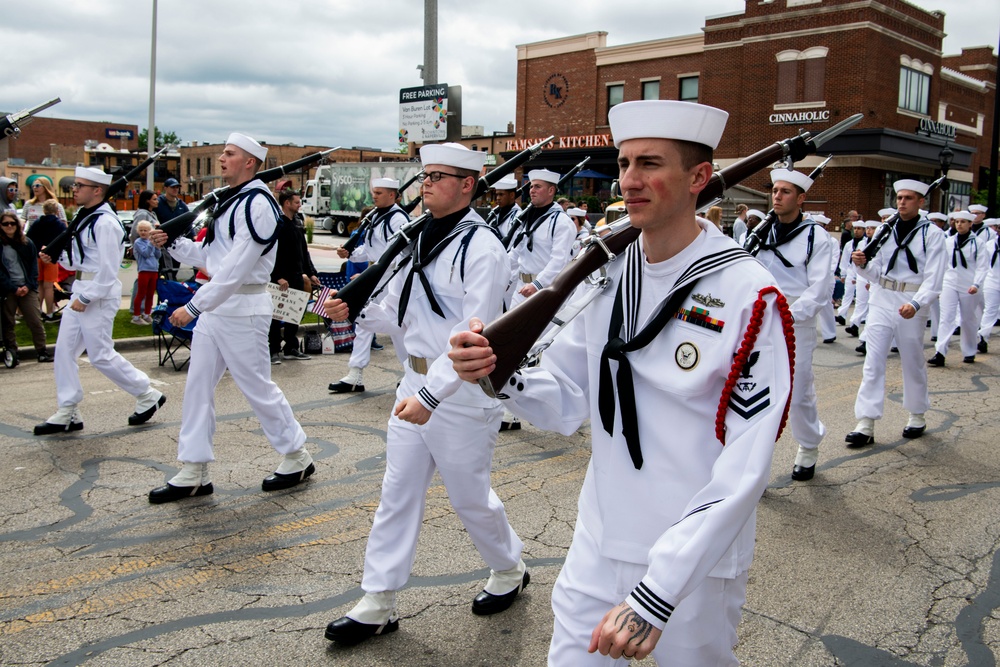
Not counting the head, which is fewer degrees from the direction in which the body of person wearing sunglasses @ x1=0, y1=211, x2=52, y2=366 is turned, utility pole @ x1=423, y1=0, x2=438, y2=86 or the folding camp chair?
the folding camp chair

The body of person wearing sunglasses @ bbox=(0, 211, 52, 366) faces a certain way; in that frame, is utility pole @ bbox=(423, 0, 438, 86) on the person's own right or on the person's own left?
on the person's own left

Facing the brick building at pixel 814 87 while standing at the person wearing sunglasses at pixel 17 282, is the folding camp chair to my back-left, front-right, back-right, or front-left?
front-right

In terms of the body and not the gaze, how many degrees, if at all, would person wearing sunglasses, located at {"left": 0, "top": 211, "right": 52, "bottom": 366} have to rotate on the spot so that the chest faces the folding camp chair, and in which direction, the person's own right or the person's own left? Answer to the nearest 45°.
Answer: approximately 45° to the person's own left

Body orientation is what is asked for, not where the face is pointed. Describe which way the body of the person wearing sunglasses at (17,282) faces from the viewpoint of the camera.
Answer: toward the camera

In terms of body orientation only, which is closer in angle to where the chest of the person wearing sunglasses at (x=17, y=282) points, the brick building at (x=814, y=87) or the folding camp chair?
the folding camp chair

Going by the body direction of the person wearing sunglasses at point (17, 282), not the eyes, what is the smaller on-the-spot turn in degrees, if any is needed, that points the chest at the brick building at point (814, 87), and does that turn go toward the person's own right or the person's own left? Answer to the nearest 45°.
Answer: approximately 135° to the person's own left
